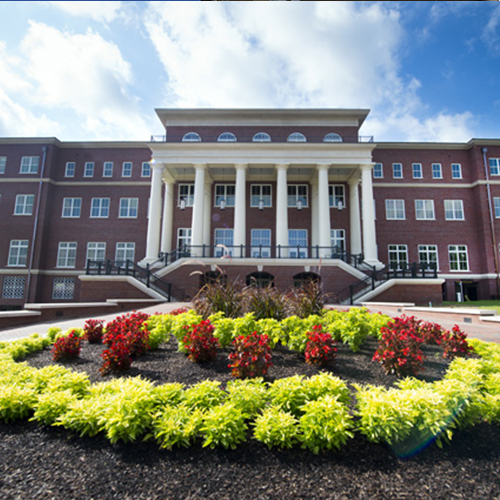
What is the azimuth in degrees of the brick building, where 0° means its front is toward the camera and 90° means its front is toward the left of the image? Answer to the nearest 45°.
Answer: approximately 0°

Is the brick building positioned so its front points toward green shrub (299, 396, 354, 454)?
yes

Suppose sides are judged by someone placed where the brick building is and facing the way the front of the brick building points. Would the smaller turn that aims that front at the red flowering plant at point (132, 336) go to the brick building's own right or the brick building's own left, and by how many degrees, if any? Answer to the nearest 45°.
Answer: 0° — it already faces it

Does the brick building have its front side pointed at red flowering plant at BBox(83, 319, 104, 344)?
yes

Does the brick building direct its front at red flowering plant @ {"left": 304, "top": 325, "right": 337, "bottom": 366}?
yes

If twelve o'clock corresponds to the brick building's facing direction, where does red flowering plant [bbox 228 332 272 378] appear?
The red flowering plant is roughly at 12 o'clock from the brick building.

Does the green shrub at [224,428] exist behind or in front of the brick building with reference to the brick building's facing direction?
in front

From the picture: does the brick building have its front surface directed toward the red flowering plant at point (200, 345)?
yes

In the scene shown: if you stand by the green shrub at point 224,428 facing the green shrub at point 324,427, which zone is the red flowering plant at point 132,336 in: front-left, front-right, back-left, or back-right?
back-left

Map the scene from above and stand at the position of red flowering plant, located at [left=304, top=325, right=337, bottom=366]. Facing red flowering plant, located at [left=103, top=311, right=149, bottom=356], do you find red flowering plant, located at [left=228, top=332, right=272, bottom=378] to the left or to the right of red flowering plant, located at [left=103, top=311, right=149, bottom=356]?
left

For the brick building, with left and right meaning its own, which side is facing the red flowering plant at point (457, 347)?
front

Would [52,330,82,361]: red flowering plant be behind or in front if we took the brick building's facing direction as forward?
in front
